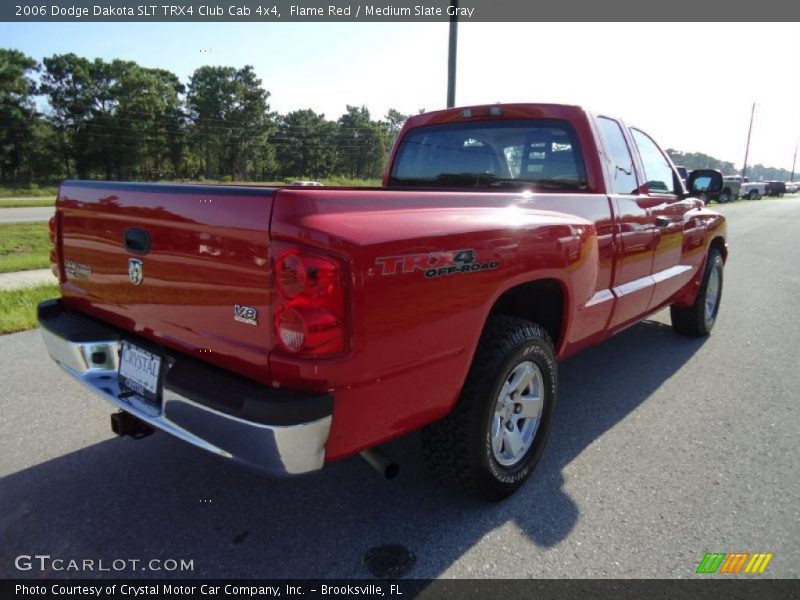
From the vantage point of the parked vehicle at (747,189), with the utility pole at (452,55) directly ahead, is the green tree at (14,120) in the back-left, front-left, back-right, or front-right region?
front-right

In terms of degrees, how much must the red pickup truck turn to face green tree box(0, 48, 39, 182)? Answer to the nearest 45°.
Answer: approximately 90° to its left

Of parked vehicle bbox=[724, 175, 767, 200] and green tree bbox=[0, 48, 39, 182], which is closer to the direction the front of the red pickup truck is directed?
the parked vehicle

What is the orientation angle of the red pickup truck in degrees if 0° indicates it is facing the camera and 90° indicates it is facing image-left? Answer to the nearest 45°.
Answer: approximately 225°

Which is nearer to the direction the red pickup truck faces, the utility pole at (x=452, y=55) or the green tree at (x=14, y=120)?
the utility pole

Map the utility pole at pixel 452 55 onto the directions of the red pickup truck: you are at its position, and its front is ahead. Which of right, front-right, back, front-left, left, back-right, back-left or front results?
front-left

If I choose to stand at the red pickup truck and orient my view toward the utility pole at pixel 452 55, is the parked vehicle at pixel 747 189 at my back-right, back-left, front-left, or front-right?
front-right

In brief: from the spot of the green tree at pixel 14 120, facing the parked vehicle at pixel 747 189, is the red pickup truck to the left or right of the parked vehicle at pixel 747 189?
right

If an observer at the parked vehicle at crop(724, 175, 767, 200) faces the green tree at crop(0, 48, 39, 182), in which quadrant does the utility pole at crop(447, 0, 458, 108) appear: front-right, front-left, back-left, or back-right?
front-left

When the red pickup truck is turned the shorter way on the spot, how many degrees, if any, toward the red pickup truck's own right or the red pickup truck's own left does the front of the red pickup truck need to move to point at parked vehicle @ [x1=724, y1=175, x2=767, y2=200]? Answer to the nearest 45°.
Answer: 0° — it already faces it
